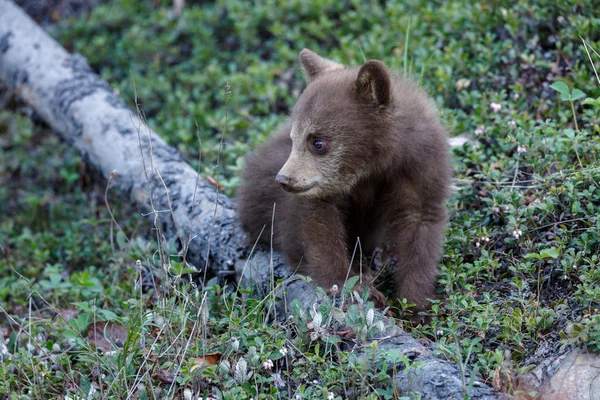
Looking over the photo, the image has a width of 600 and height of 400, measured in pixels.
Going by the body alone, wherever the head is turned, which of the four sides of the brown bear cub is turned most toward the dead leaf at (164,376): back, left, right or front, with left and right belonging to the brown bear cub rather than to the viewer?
right

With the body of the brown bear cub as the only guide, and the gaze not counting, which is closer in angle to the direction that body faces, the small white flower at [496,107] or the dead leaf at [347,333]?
the dead leaf

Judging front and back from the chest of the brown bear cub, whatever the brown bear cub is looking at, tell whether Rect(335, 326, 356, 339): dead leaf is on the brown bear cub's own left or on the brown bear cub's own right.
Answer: on the brown bear cub's own right

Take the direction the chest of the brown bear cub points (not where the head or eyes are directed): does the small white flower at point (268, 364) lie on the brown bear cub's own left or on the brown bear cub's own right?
on the brown bear cub's own right

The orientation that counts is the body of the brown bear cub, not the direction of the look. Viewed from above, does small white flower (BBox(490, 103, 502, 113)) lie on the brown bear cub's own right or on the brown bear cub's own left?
on the brown bear cub's own left

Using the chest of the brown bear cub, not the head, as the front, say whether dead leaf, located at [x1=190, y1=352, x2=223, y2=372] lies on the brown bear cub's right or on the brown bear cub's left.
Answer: on the brown bear cub's right

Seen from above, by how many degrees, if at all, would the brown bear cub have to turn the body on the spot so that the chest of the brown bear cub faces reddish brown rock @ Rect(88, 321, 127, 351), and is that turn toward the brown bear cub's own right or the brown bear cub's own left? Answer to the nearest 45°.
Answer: approximately 135° to the brown bear cub's own right
